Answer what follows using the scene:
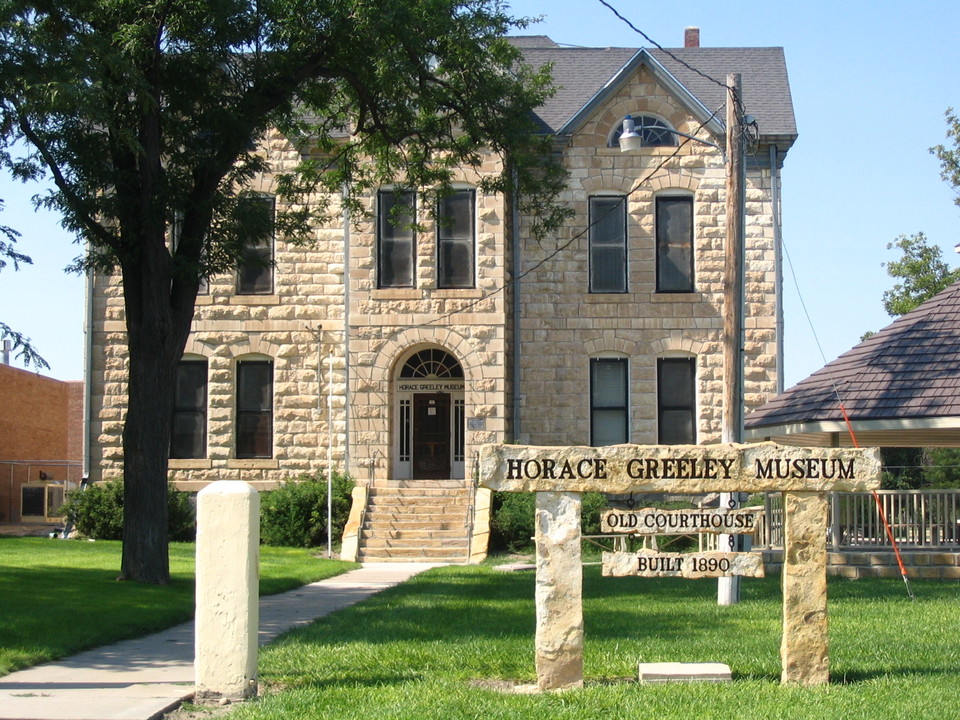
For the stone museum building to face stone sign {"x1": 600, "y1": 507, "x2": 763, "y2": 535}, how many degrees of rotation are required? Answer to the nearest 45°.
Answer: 0° — it already faces it

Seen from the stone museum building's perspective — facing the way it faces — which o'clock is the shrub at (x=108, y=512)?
The shrub is roughly at 3 o'clock from the stone museum building.

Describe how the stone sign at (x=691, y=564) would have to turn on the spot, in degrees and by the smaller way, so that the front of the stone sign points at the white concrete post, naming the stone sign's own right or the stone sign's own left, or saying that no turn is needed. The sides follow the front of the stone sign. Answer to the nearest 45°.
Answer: approximately 45° to the stone sign's own right

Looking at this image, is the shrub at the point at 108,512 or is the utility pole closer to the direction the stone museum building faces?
the utility pole

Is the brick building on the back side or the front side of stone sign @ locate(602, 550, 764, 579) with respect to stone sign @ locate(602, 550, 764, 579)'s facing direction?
on the back side

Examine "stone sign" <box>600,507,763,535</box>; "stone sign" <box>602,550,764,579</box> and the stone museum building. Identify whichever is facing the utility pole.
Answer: the stone museum building

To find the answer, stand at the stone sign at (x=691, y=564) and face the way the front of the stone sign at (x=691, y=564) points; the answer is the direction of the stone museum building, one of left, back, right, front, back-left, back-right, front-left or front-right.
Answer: back

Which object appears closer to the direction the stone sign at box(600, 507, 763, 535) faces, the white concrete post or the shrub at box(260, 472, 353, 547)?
the white concrete post

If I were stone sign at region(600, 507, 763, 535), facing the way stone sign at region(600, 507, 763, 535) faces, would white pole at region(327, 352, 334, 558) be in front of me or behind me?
behind

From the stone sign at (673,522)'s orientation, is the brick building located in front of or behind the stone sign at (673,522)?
behind
